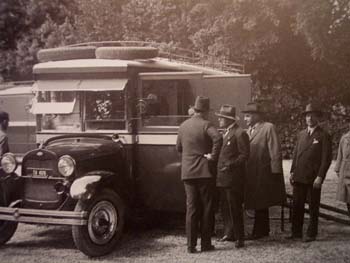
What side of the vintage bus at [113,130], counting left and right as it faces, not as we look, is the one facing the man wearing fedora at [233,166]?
left

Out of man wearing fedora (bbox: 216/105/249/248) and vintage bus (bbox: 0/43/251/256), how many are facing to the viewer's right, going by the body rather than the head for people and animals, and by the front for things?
0

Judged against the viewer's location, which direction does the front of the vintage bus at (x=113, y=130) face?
facing the viewer and to the left of the viewer

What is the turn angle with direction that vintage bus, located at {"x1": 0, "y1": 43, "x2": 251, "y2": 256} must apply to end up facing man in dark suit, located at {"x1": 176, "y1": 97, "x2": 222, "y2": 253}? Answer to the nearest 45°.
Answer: approximately 90° to its left

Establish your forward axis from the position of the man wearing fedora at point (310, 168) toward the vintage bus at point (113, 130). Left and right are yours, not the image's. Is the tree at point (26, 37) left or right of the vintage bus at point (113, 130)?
right

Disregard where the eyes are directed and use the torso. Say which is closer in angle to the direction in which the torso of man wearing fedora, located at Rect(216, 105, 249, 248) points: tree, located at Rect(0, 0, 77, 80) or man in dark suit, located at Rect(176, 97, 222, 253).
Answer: the man in dark suit

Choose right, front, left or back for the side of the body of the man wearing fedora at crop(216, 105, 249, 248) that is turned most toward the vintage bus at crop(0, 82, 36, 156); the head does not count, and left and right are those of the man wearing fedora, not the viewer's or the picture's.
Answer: right

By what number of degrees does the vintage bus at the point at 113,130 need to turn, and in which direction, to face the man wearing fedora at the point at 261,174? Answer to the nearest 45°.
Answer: approximately 135° to its left

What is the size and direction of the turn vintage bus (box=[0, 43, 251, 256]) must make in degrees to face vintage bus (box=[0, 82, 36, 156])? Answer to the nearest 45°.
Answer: approximately 90° to its right
